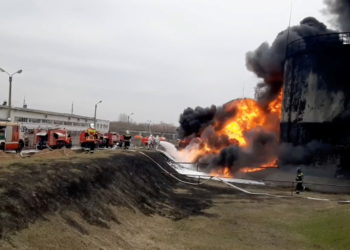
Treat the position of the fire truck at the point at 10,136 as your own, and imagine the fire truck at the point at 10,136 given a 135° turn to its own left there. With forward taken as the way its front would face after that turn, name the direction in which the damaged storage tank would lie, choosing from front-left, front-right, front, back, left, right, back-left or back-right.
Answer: back-right

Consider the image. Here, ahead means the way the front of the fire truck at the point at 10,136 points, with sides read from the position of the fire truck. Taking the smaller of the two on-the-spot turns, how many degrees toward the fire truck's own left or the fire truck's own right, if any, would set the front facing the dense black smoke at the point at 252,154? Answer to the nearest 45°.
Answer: approximately 180°

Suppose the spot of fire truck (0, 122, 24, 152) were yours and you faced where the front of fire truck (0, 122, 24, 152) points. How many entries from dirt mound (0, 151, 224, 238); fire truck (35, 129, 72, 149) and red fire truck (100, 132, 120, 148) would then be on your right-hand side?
1

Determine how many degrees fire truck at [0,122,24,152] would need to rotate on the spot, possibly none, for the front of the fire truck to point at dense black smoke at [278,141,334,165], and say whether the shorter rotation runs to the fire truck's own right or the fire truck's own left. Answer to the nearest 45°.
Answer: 0° — it already faces it

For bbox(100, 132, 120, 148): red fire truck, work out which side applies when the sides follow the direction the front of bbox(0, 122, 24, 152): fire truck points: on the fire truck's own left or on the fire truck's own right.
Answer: on the fire truck's own left
